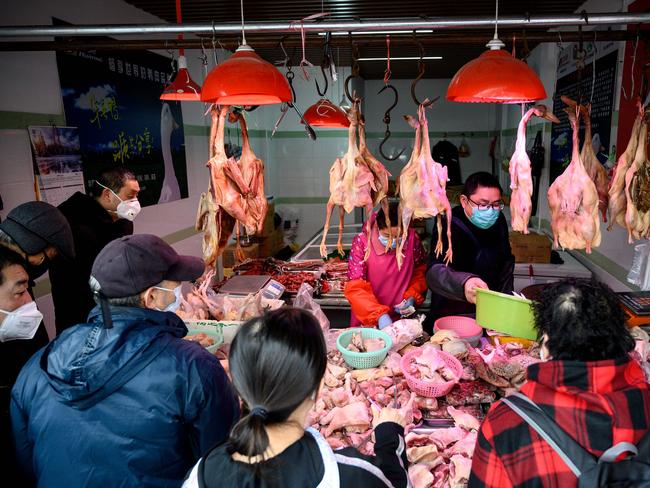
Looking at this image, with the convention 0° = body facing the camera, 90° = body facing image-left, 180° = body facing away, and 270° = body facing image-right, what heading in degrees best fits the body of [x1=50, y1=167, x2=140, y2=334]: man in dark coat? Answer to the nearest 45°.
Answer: approximately 270°

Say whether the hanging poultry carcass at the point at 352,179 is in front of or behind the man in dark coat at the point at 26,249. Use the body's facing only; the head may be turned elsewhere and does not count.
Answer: in front

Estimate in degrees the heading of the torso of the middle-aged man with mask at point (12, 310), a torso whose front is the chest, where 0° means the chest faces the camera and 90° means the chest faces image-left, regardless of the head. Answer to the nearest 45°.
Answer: approximately 270°

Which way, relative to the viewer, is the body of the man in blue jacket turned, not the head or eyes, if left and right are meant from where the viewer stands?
facing away from the viewer and to the right of the viewer

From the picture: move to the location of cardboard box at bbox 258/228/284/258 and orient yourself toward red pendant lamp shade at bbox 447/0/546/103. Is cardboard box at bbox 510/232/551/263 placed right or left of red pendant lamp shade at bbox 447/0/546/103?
left

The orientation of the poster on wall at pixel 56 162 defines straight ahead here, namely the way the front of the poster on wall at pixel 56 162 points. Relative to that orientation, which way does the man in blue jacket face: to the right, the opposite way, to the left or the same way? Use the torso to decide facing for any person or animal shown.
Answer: to the left

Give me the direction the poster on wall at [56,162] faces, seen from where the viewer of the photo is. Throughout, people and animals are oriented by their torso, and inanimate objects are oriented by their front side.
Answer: facing the viewer and to the right of the viewer

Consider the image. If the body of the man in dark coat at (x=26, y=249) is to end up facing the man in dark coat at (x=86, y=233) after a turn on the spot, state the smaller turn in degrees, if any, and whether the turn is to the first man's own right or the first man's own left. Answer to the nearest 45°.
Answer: approximately 90° to the first man's own left

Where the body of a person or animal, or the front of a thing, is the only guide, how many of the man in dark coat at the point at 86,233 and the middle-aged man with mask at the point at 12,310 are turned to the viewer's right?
2

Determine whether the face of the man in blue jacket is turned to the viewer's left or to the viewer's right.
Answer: to the viewer's right

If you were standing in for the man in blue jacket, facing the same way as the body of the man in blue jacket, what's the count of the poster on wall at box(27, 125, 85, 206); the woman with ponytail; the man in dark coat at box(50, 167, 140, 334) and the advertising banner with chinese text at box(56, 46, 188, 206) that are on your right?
1

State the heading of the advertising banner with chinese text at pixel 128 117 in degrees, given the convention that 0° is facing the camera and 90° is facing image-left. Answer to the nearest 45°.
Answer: approximately 315°

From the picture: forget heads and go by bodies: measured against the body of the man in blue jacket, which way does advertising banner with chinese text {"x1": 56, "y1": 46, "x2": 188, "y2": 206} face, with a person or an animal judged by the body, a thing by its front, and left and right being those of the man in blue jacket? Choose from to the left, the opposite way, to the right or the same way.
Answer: to the right

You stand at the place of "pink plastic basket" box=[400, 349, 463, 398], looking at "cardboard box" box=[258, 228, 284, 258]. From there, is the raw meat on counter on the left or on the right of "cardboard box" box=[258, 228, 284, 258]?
left

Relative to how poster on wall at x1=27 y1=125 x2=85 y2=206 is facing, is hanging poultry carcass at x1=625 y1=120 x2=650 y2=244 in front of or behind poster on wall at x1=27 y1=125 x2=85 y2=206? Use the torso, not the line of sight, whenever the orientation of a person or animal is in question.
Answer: in front

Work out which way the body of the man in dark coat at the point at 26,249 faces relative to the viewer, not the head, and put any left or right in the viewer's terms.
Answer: facing to the right of the viewer
